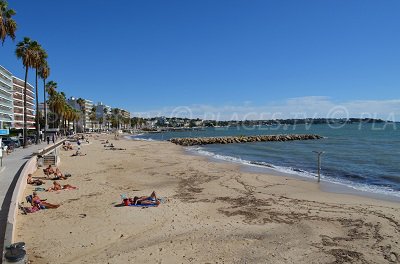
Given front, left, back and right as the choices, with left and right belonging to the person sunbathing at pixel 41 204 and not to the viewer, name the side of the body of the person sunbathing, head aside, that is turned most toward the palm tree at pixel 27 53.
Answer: left

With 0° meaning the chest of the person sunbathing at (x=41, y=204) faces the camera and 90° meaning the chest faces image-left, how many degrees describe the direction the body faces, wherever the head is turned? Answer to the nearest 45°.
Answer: approximately 270°

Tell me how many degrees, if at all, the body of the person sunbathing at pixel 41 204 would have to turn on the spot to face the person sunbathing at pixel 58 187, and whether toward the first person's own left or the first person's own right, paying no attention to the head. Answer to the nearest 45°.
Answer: approximately 90° to the first person's own left

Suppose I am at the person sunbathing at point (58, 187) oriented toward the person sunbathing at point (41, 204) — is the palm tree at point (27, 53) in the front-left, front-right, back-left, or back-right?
back-right
